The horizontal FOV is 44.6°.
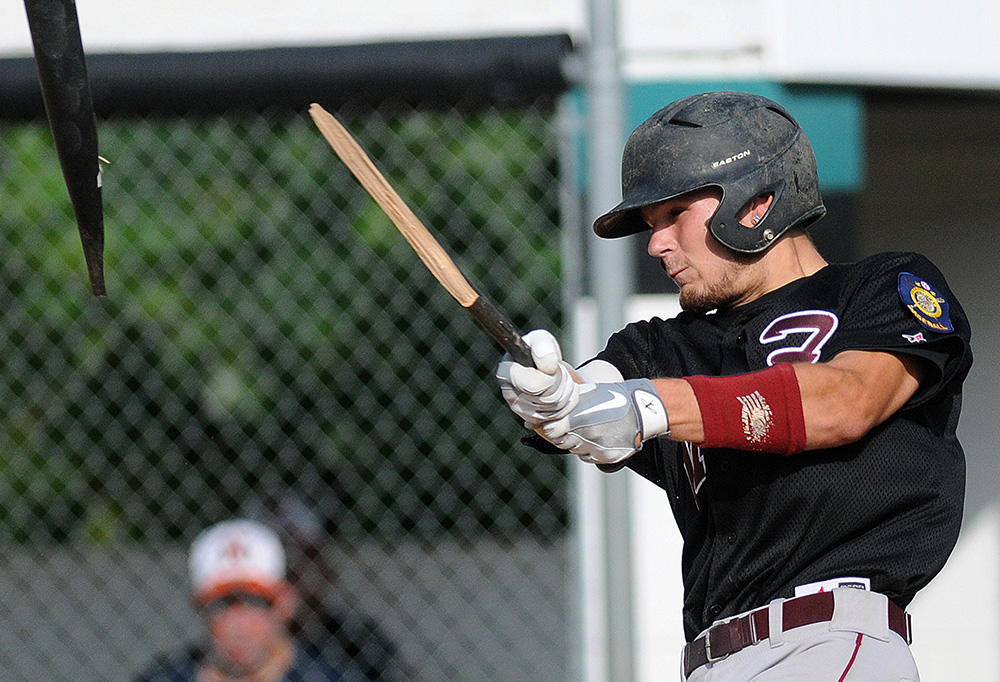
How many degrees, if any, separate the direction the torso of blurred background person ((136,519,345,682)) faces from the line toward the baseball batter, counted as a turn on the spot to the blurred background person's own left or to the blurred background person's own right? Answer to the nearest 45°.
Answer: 0° — they already face them

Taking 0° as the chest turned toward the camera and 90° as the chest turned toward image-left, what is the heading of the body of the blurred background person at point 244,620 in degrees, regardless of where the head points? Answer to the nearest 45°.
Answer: approximately 0°

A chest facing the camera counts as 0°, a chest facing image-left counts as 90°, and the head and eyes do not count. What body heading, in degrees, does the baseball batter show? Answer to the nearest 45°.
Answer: approximately 45°

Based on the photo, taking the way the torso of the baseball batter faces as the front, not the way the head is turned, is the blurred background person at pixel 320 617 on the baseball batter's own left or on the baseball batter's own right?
on the baseball batter's own right

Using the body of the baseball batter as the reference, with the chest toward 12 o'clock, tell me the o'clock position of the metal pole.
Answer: The metal pole is roughly at 4 o'clock from the baseball batter.
